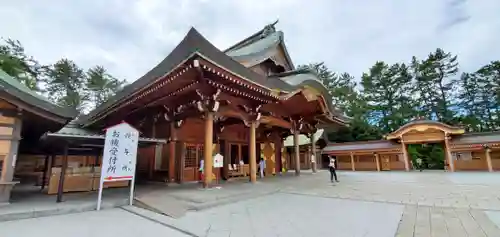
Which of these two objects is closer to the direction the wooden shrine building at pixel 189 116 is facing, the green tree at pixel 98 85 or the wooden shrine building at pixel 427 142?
the wooden shrine building

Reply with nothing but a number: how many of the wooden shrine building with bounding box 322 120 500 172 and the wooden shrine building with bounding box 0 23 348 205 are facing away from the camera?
0

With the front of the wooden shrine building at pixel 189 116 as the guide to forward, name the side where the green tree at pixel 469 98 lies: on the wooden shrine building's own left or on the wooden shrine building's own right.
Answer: on the wooden shrine building's own left

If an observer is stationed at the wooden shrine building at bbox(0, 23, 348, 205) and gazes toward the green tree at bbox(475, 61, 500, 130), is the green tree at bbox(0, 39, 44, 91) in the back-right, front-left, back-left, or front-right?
back-left

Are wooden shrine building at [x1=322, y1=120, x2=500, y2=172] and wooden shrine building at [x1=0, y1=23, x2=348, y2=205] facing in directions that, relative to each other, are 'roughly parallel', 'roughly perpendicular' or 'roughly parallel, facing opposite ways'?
roughly perpendicular

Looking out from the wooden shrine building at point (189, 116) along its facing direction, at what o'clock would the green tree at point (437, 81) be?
The green tree is roughly at 10 o'clock from the wooden shrine building.

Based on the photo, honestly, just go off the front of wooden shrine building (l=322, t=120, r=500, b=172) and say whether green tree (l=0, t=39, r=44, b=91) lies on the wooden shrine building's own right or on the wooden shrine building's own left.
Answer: on the wooden shrine building's own right

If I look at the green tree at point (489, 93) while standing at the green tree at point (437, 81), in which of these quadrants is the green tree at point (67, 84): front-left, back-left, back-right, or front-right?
back-right

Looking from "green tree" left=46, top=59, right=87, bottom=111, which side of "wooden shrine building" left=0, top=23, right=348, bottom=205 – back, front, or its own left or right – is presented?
back

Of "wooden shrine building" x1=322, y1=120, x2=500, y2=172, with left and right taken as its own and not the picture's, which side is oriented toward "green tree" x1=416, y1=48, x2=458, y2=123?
back

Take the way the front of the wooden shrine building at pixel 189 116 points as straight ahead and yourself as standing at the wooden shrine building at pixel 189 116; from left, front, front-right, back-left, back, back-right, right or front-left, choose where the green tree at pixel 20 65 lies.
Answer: back

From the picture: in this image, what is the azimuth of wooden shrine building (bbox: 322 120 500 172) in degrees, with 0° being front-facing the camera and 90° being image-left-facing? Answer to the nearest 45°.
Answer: approximately 0°

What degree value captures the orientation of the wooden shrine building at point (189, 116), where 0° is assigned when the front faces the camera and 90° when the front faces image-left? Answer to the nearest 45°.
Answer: approximately 315°

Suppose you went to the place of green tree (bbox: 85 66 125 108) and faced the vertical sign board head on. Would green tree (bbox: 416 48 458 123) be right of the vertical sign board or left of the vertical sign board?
left
